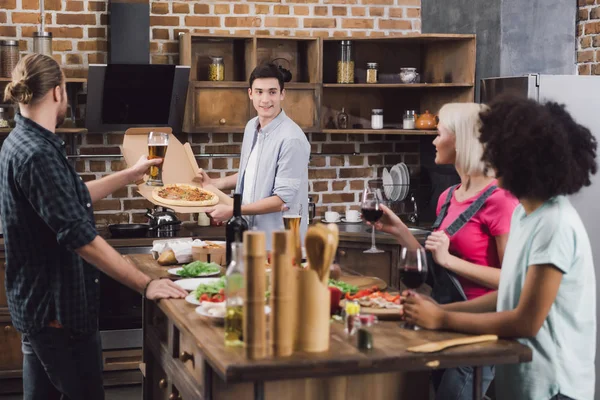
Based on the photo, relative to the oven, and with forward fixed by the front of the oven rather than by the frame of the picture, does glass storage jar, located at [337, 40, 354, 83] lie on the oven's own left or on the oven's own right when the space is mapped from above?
on the oven's own left

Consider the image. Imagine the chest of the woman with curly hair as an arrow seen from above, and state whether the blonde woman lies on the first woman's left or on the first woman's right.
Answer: on the first woman's right

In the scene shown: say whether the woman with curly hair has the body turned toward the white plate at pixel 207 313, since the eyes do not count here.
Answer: yes

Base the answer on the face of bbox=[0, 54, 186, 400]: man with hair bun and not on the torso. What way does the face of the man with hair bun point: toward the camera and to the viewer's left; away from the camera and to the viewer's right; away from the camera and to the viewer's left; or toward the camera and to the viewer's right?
away from the camera and to the viewer's right

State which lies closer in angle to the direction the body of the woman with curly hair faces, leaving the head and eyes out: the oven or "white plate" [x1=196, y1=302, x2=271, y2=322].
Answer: the white plate

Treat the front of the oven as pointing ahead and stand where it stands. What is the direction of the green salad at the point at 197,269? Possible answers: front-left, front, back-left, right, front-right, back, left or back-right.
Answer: front

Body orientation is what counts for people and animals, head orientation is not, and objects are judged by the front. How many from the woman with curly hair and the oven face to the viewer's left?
1

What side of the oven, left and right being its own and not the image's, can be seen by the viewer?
front

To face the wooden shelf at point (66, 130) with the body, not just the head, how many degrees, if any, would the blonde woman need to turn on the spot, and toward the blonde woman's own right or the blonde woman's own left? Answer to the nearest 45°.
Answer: approximately 90° to the blonde woman's own right

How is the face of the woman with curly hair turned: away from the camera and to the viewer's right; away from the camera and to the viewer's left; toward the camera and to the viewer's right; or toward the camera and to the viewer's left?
away from the camera and to the viewer's left

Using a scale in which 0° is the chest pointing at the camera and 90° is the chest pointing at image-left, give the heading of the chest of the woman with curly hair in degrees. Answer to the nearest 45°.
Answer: approximately 90°

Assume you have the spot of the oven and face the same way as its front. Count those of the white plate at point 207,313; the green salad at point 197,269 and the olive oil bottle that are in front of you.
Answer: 3

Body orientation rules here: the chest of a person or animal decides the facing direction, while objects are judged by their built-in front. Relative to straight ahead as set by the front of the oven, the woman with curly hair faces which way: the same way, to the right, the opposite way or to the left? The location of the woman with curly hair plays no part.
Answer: to the right

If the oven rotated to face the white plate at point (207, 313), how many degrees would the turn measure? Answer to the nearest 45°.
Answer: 0° — it already faces it
